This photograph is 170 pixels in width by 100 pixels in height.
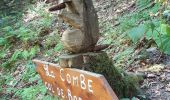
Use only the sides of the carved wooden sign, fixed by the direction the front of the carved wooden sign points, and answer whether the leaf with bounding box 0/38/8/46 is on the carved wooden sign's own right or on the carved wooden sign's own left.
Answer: on the carved wooden sign's own right

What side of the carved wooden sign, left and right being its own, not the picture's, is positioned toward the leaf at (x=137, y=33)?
back

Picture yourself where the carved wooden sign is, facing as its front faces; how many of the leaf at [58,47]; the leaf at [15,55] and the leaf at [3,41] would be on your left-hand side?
0

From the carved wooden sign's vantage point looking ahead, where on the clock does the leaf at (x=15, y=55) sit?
The leaf is roughly at 4 o'clock from the carved wooden sign.

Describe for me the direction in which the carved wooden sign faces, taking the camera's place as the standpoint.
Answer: facing the viewer and to the left of the viewer

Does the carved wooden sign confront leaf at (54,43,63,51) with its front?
no

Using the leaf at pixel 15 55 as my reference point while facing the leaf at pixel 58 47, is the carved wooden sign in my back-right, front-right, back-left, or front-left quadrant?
front-right
